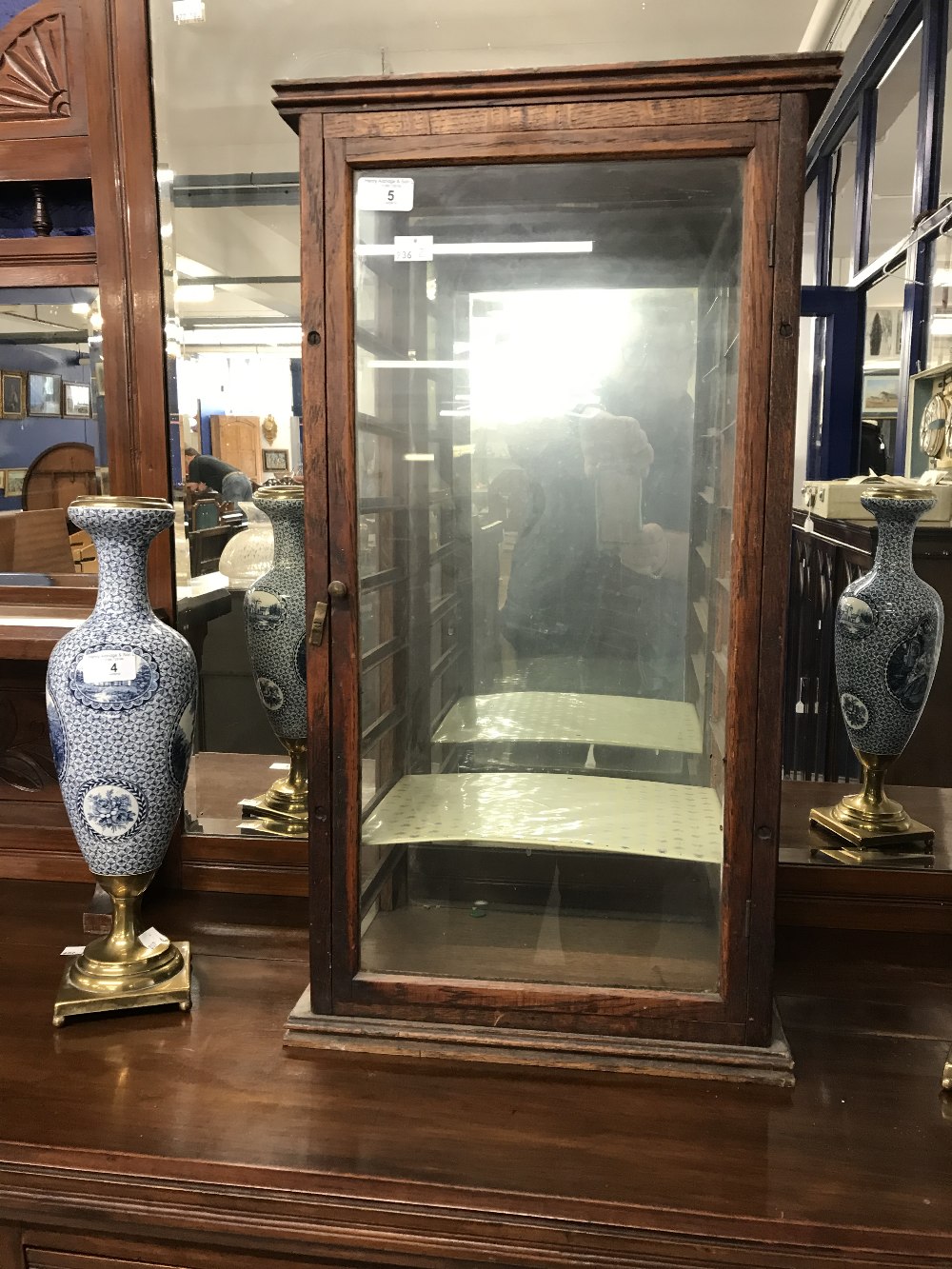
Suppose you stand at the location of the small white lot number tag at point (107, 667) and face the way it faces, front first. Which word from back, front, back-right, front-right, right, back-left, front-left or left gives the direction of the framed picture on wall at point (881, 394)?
left

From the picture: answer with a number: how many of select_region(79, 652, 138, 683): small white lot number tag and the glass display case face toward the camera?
2

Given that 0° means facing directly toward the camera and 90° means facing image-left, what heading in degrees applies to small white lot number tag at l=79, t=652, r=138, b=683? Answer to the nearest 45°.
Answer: approximately 0°

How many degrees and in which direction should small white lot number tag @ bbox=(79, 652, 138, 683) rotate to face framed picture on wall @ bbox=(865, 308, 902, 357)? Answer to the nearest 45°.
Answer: approximately 90° to its left
